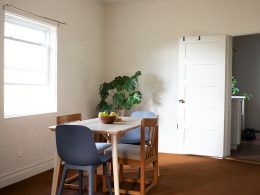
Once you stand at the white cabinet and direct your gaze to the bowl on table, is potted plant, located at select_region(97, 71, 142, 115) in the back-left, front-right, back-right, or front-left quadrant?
front-right

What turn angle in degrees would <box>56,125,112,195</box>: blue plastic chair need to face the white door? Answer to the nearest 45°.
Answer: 0° — it already faces it

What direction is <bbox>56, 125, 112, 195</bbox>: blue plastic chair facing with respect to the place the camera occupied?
facing away from the viewer and to the right of the viewer

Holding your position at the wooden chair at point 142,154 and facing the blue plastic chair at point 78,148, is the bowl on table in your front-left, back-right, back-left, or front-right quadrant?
front-right

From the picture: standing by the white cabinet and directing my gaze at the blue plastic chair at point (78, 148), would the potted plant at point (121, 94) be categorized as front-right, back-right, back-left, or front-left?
front-right

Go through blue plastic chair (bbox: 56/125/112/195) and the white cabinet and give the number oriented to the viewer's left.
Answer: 0

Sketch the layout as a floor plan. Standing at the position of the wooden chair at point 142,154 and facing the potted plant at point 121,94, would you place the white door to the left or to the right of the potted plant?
right

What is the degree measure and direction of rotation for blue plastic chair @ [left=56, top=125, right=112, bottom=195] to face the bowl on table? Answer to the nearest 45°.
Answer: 0° — it already faces it

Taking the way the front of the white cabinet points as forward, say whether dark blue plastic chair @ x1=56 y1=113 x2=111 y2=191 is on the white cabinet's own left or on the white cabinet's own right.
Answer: on the white cabinet's own right
